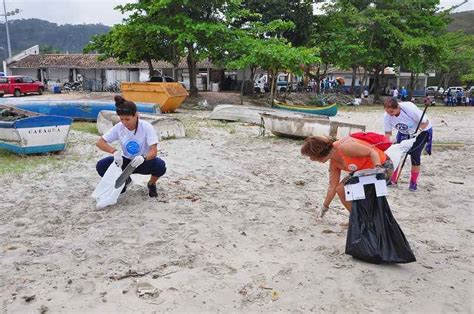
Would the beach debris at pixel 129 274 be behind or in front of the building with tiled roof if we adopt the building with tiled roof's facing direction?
in front

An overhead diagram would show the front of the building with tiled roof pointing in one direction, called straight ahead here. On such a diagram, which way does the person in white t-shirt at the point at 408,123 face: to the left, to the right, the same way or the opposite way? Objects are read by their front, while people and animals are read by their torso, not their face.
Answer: to the right

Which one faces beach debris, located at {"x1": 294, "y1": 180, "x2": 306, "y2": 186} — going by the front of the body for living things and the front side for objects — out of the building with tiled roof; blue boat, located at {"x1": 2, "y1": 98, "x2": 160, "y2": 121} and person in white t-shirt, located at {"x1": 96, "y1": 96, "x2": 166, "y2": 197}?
the building with tiled roof

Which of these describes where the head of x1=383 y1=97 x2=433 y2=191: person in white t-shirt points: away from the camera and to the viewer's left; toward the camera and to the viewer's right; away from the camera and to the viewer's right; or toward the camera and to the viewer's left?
toward the camera and to the viewer's left

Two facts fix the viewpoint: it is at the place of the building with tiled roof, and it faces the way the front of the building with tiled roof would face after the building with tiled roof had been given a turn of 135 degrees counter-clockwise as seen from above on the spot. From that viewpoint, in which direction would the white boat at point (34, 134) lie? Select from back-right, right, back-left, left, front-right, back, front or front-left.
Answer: back-right

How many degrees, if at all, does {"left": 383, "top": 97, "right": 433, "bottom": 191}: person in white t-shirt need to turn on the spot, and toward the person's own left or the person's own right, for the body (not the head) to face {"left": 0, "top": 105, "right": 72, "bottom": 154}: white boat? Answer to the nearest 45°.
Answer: approximately 45° to the person's own right

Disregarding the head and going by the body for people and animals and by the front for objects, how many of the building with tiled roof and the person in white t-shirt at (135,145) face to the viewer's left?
0

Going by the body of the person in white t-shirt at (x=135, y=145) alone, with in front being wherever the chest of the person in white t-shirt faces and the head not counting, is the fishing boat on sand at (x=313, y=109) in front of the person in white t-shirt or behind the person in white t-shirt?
behind

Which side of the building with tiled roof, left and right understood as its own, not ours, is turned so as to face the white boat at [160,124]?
front

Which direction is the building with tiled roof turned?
toward the camera

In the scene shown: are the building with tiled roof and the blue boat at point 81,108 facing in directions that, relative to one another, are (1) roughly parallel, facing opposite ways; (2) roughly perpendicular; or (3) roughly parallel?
roughly perpendicular

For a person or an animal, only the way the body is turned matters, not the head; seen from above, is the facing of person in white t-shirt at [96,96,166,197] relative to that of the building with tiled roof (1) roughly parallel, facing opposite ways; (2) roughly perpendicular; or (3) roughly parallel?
roughly parallel

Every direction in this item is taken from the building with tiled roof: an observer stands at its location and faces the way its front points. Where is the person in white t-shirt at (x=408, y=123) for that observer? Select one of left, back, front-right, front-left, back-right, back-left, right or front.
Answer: front

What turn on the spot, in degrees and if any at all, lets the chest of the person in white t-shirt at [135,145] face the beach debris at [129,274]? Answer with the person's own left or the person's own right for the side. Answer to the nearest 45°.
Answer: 0° — they already face it
